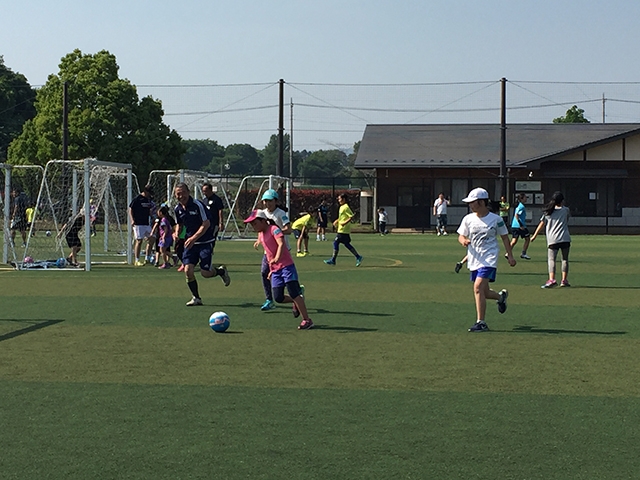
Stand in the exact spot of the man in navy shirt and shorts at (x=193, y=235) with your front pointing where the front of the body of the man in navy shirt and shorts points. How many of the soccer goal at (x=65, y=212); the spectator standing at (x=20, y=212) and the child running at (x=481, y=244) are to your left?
1

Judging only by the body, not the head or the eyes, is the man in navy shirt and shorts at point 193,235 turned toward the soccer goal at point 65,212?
no

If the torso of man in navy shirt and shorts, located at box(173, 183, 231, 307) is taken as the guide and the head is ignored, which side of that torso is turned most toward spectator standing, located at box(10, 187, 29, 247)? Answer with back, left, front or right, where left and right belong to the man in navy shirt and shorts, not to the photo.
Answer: right

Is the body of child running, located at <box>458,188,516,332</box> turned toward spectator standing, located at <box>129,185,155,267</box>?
no

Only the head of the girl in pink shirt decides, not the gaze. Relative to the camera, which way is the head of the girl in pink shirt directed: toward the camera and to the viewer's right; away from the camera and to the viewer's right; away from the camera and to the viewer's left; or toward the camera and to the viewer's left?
toward the camera and to the viewer's left

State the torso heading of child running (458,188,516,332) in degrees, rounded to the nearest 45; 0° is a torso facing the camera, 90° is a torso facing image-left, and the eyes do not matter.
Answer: approximately 45°

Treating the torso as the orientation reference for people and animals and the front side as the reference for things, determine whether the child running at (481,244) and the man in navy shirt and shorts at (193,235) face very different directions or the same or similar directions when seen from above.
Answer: same or similar directions

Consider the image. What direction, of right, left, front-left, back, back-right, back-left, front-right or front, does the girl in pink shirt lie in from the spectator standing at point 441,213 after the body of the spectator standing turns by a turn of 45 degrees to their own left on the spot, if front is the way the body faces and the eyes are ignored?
front-right

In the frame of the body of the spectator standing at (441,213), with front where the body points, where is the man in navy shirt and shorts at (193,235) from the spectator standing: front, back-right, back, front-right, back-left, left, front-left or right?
front

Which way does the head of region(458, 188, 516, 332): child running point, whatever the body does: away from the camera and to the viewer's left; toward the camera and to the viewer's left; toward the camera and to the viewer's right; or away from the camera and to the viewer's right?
toward the camera and to the viewer's left

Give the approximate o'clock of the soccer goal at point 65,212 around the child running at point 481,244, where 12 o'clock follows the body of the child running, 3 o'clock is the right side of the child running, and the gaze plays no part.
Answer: The soccer goal is roughly at 3 o'clock from the child running.

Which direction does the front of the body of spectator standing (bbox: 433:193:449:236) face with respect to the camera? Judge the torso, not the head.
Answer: toward the camera

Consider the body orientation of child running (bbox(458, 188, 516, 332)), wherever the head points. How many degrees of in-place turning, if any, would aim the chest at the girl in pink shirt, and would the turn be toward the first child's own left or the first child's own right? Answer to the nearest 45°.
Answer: approximately 45° to the first child's own right

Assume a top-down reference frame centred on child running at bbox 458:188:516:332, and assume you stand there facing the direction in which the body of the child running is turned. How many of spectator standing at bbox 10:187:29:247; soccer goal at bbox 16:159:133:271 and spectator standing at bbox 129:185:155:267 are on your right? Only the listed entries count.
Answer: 3

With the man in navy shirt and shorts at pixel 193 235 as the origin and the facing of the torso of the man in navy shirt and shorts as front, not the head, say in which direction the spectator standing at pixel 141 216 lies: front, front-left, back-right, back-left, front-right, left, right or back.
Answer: back-right

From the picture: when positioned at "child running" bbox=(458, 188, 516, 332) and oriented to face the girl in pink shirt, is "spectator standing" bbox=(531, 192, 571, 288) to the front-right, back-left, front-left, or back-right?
back-right

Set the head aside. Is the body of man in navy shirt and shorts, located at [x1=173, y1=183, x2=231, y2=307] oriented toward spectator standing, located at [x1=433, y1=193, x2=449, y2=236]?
no

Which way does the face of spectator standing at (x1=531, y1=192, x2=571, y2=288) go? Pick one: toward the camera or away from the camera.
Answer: away from the camera

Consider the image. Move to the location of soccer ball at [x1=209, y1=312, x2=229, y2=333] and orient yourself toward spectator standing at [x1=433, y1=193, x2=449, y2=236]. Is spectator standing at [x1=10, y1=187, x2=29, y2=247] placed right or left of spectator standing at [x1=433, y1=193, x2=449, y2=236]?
left
